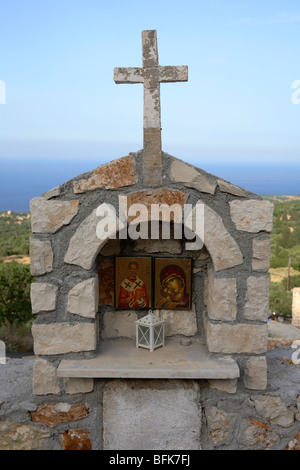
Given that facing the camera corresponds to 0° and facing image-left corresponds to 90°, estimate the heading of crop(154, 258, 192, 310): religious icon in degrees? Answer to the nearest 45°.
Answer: approximately 0°

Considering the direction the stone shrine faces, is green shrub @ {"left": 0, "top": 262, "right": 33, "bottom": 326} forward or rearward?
rearward

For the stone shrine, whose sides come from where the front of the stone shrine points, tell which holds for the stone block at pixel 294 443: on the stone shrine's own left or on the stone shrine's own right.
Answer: on the stone shrine's own left

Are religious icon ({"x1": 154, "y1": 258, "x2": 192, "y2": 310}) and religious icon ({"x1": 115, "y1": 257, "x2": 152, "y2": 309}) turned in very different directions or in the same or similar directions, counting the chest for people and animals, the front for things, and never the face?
same or similar directions

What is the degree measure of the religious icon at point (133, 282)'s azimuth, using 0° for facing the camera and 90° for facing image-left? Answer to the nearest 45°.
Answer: approximately 0°

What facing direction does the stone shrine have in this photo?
toward the camera

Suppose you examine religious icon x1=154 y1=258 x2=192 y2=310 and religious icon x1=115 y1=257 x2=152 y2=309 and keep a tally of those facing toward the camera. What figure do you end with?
2
